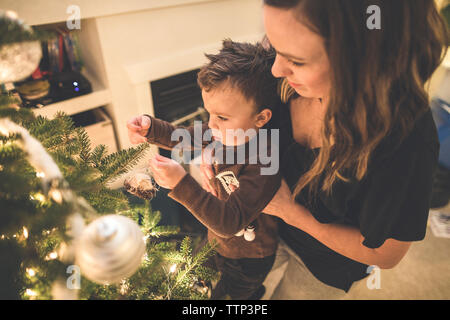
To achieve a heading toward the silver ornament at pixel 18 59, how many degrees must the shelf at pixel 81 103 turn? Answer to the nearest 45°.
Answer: approximately 45° to its right

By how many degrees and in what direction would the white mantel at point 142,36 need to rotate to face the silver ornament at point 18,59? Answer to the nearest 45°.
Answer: approximately 45° to its right

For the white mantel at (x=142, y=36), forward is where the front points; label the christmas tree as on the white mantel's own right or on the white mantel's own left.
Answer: on the white mantel's own right

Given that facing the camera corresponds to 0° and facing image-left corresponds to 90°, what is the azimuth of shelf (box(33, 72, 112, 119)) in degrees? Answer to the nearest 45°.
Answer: approximately 315°

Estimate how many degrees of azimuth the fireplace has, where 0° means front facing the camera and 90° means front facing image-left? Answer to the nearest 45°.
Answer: approximately 315°

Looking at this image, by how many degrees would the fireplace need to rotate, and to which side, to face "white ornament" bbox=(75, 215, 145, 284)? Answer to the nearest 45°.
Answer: approximately 45° to its right

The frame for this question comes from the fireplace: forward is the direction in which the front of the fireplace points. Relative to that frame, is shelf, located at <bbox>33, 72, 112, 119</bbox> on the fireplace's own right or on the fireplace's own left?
on the fireplace's own right

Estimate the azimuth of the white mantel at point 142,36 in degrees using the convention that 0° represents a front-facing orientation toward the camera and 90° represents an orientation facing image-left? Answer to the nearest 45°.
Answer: approximately 315°
